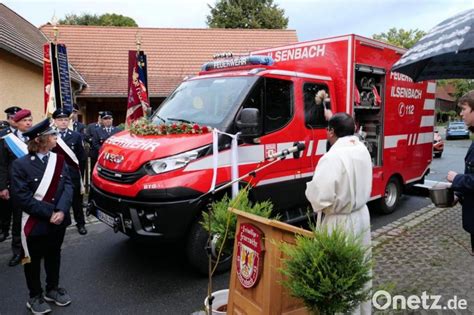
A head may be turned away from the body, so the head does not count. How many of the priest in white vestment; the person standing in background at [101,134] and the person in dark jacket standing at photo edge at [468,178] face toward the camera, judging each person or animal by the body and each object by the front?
1

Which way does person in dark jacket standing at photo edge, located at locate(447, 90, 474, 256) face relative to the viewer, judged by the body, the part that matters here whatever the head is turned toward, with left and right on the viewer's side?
facing to the left of the viewer

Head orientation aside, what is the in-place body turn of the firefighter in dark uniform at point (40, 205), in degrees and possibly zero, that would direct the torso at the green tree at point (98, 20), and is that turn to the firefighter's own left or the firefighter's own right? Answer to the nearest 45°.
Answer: approximately 135° to the firefighter's own left

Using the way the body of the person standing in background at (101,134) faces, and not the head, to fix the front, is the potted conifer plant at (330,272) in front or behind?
in front

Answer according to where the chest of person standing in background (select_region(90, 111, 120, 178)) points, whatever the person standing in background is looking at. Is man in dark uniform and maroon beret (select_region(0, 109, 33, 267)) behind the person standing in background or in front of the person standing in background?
in front

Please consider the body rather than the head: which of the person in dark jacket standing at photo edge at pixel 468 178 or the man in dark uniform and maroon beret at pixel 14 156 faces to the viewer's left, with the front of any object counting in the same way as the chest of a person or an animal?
the person in dark jacket standing at photo edge

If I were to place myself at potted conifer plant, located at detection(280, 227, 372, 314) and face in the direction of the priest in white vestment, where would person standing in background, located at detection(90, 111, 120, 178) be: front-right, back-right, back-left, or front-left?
front-left

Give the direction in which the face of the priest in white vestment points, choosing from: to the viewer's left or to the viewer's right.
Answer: to the viewer's left

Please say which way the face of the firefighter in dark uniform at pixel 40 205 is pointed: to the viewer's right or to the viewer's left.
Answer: to the viewer's right

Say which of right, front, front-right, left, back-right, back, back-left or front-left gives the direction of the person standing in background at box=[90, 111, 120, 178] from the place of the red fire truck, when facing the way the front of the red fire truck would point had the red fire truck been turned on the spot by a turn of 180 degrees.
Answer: left

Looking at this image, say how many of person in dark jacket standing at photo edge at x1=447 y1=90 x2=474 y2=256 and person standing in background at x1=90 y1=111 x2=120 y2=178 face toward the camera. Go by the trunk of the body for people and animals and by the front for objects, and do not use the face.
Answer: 1

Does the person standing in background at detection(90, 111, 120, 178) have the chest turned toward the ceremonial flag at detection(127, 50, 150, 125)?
no

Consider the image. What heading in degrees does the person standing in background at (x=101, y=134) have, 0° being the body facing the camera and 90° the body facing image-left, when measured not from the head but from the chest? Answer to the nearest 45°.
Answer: approximately 0°

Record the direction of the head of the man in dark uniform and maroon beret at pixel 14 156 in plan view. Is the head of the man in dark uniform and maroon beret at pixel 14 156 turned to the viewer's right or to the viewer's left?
to the viewer's right

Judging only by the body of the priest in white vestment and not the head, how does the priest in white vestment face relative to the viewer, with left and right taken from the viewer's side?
facing away from the viewer and to the left of the viewer

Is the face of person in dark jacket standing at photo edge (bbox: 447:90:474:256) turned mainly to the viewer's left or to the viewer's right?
to the viewer's left

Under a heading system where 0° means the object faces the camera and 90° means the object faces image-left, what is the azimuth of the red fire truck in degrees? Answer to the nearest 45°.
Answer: approximately 45°

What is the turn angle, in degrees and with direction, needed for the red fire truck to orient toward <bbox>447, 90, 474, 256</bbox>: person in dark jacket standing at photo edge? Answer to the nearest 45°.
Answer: approximately 90° to its left
